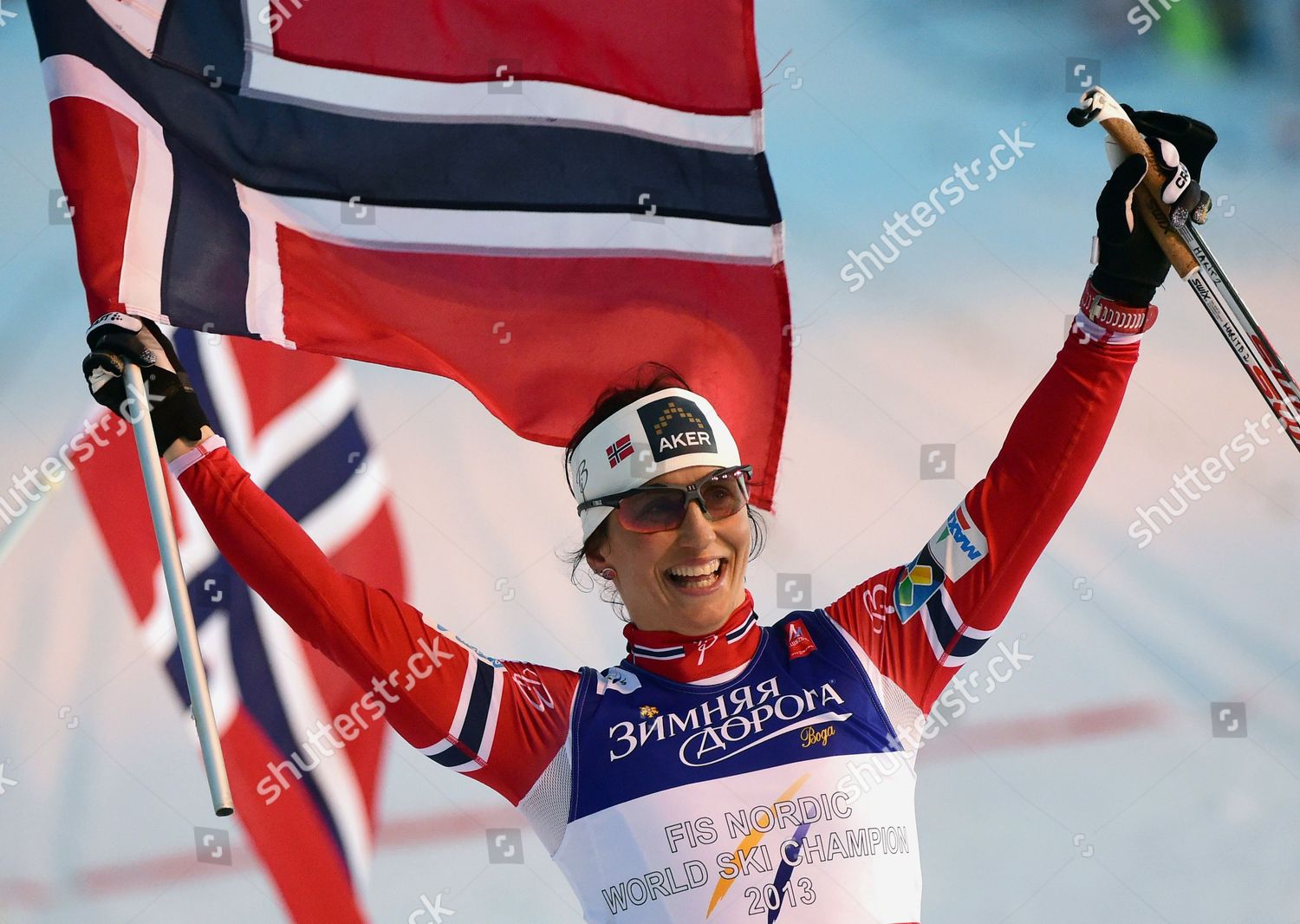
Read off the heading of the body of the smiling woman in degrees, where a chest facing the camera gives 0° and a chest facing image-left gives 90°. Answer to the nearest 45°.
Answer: approximately 0°
